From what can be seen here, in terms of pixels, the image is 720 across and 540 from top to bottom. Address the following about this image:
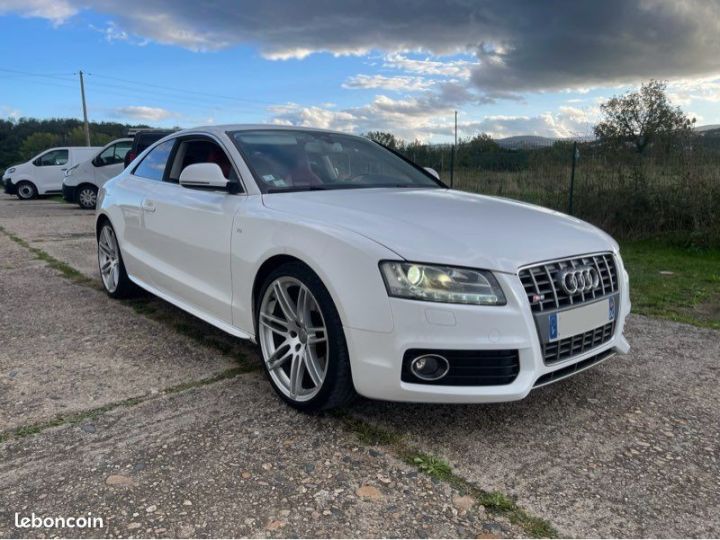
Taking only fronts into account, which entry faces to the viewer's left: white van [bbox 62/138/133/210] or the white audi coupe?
the white van

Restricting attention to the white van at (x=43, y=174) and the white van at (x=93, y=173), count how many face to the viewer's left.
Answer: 2

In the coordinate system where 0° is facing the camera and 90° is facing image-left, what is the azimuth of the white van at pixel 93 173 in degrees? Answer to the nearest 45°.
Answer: approximately 90°

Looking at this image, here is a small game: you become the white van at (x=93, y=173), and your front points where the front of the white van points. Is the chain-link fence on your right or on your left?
on your left

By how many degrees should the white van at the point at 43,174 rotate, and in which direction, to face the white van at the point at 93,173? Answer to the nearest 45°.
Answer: approximately 90° to its left

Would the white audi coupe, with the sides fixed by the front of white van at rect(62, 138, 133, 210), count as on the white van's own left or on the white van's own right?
on the white van's own left

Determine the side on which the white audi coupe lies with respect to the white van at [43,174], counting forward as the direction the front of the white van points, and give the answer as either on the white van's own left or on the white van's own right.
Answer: on the white van's own left

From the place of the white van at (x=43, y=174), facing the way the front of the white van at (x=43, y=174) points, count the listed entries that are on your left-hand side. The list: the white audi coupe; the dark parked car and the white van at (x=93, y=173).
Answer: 3

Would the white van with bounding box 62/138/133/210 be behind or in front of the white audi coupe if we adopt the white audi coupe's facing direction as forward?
behind

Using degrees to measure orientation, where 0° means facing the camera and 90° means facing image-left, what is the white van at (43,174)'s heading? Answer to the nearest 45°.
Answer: approximately 90°

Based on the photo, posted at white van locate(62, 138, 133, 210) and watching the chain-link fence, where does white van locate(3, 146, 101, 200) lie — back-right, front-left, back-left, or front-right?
back-left

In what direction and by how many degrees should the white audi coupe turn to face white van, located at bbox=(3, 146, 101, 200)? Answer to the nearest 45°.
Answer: approximately 180°
